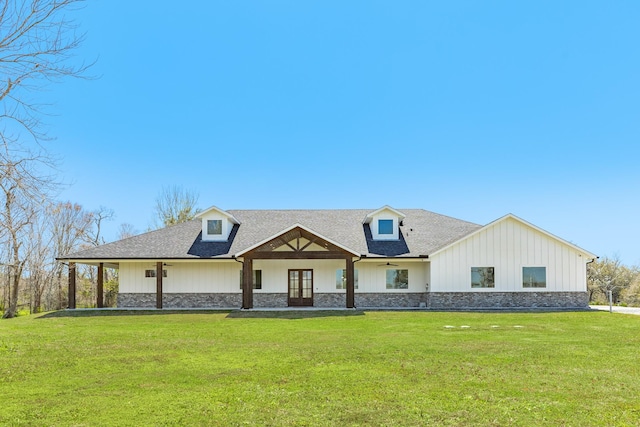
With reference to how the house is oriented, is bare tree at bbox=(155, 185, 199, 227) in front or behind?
behind

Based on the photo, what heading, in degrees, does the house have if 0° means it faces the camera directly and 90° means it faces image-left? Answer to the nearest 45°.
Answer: approximately 0°

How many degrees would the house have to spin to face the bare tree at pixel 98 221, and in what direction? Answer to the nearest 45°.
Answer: approximately 135° to its right
